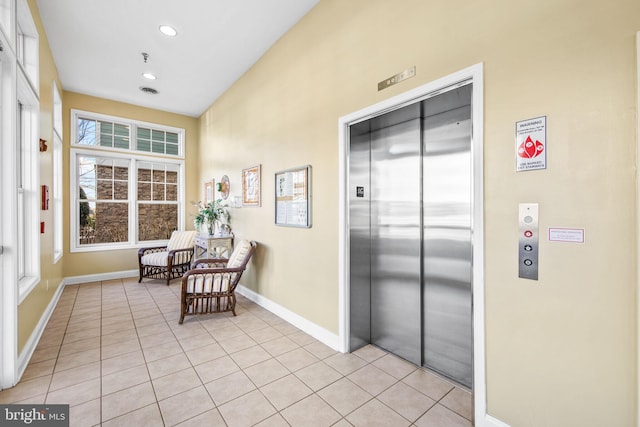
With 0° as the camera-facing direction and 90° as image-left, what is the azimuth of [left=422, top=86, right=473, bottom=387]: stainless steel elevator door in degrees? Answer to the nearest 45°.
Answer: approximately 45°

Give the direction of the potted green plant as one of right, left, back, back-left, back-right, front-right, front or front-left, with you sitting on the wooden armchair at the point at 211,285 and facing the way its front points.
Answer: right

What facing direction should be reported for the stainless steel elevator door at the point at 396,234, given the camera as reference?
facing the viewer and to the left of the viewer

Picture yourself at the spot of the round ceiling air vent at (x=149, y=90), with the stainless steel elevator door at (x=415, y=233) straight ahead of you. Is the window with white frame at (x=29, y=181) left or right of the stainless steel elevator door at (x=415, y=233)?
right

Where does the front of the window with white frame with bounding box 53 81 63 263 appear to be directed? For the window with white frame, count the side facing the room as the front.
to the viewer's right

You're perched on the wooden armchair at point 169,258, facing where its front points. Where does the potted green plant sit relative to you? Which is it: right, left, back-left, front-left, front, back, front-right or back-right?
left

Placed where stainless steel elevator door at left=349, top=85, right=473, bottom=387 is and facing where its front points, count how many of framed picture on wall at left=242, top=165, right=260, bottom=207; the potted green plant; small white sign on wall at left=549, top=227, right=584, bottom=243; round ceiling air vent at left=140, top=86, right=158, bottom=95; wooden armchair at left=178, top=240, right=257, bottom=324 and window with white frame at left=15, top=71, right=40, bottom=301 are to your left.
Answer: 1

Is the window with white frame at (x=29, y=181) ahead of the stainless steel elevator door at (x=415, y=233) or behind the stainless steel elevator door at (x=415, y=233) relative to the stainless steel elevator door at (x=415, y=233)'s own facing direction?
ahead

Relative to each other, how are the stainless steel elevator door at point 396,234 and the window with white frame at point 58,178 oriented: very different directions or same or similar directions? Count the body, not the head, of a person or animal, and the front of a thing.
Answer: very different directions

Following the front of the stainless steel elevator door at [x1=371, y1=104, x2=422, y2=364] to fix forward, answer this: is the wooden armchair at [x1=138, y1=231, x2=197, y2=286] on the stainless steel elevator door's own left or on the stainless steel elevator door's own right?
on the stainless steel elevator door's own right

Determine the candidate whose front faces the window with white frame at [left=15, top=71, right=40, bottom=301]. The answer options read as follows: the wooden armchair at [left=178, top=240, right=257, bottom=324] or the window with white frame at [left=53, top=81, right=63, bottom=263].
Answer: the wooden armchair

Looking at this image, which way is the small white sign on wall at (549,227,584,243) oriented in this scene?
toward the camera
